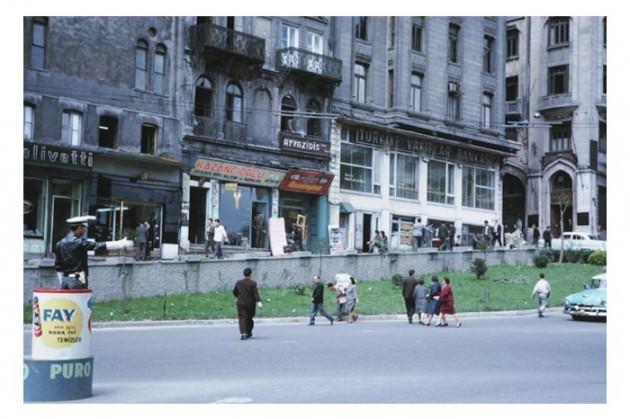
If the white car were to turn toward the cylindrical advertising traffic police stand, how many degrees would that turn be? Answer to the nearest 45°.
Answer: approximately 90° to its right

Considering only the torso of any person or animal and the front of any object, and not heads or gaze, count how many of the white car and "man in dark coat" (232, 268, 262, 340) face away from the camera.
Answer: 1

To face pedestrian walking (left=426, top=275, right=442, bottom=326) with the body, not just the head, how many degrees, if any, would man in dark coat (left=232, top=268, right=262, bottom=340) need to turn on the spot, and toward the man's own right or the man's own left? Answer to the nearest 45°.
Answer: approximately 45° to the man's own right

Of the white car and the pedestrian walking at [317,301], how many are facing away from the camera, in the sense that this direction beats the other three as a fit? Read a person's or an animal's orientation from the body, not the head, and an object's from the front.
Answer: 0

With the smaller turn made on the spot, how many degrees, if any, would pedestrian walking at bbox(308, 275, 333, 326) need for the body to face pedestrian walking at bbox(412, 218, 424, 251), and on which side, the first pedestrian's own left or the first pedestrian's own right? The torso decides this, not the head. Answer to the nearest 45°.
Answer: approximately 90° to the first pedestrian's own right

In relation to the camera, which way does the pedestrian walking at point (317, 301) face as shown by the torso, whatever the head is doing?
to the viewer's left

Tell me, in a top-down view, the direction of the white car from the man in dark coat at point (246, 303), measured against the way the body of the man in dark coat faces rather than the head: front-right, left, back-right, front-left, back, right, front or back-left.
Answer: front-right

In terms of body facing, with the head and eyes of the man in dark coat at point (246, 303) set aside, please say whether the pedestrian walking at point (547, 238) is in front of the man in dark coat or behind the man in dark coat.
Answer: in front

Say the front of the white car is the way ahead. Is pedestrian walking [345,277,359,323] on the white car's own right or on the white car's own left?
on the white car's own right

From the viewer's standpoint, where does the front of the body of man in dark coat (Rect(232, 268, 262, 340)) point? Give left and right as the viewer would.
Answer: facing away from the viewer

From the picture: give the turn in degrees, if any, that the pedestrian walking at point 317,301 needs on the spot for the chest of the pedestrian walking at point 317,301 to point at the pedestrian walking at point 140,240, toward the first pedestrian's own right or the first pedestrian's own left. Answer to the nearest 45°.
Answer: approximately 45° to the first pedestrian's own right

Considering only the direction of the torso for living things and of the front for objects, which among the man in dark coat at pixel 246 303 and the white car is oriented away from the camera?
the man in dark coat
